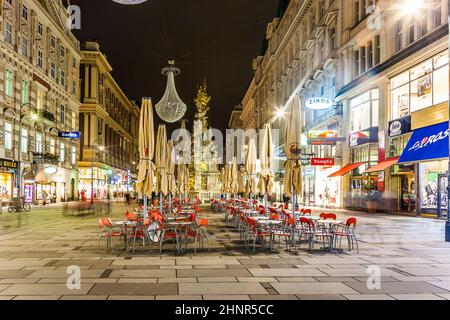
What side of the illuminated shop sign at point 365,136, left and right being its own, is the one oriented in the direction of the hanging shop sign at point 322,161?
right

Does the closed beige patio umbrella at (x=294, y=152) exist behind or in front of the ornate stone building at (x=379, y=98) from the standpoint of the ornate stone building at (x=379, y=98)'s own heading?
in front

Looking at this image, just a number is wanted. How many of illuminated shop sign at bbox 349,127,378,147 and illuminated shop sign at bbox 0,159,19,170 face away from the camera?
0

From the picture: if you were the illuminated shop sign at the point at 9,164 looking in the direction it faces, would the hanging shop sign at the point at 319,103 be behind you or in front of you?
in front

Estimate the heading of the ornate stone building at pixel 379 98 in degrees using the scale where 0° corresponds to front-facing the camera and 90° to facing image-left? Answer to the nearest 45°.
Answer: approximately 45°

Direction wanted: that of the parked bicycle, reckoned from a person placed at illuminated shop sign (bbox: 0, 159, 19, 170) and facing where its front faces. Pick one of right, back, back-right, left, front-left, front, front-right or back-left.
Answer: front-right

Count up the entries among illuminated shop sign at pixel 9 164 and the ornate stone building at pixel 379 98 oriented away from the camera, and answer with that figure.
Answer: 0

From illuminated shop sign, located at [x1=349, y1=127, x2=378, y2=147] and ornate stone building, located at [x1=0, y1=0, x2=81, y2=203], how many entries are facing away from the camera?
0

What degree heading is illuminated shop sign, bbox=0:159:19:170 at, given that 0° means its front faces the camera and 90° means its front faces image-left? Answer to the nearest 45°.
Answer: approximately 315°

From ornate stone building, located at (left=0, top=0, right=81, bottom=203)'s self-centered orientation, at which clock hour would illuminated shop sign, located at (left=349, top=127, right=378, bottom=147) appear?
The illuminated shop sign is roughly at 12 o'clock from the ornate stone building.

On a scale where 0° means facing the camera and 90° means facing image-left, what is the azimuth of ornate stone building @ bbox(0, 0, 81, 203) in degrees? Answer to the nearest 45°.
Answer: approximately 315°
